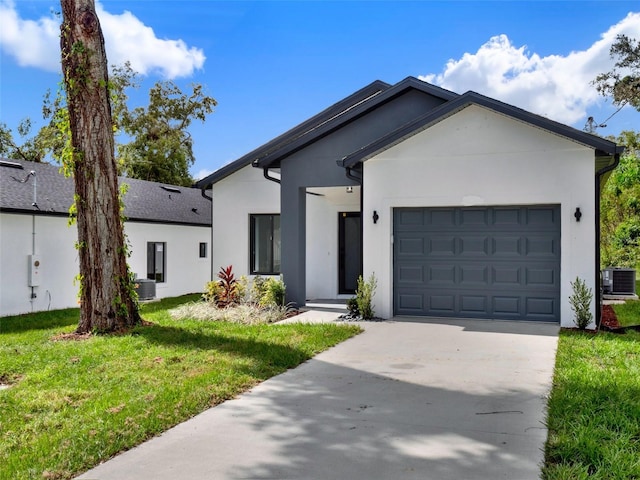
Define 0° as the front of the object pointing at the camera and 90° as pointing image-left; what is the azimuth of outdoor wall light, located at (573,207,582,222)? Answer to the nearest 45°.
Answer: approximately 0°

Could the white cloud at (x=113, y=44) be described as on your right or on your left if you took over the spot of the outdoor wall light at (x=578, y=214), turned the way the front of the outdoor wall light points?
on your right

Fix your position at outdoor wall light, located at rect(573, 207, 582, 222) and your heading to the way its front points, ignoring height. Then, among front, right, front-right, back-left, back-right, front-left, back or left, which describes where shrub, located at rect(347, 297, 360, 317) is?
right

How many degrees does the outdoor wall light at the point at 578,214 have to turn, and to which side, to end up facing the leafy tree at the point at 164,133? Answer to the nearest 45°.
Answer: approximately 135° to its right

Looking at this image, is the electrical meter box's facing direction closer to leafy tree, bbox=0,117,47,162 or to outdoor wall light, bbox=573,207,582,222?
the outdoor wall light

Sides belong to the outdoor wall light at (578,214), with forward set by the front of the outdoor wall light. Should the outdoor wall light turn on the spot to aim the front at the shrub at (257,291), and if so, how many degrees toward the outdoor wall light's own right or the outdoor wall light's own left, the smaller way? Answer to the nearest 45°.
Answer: approximately 90° to the outdoor wall light's own right

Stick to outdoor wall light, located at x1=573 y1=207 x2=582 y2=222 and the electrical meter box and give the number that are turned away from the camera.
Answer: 0

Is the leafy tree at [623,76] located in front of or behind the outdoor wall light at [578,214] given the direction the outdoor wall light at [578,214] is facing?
behind
